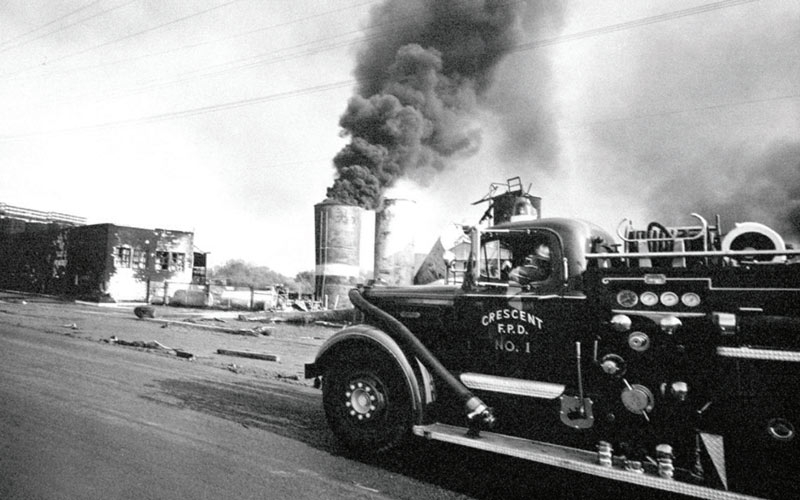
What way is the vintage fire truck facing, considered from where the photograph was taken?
facing away from the viewer and to the left of the viewer

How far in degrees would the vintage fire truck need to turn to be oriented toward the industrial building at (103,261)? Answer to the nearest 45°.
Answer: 0° — it already faces it

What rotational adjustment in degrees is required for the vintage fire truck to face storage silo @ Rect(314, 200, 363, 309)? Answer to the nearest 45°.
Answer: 0° — it already faces it
